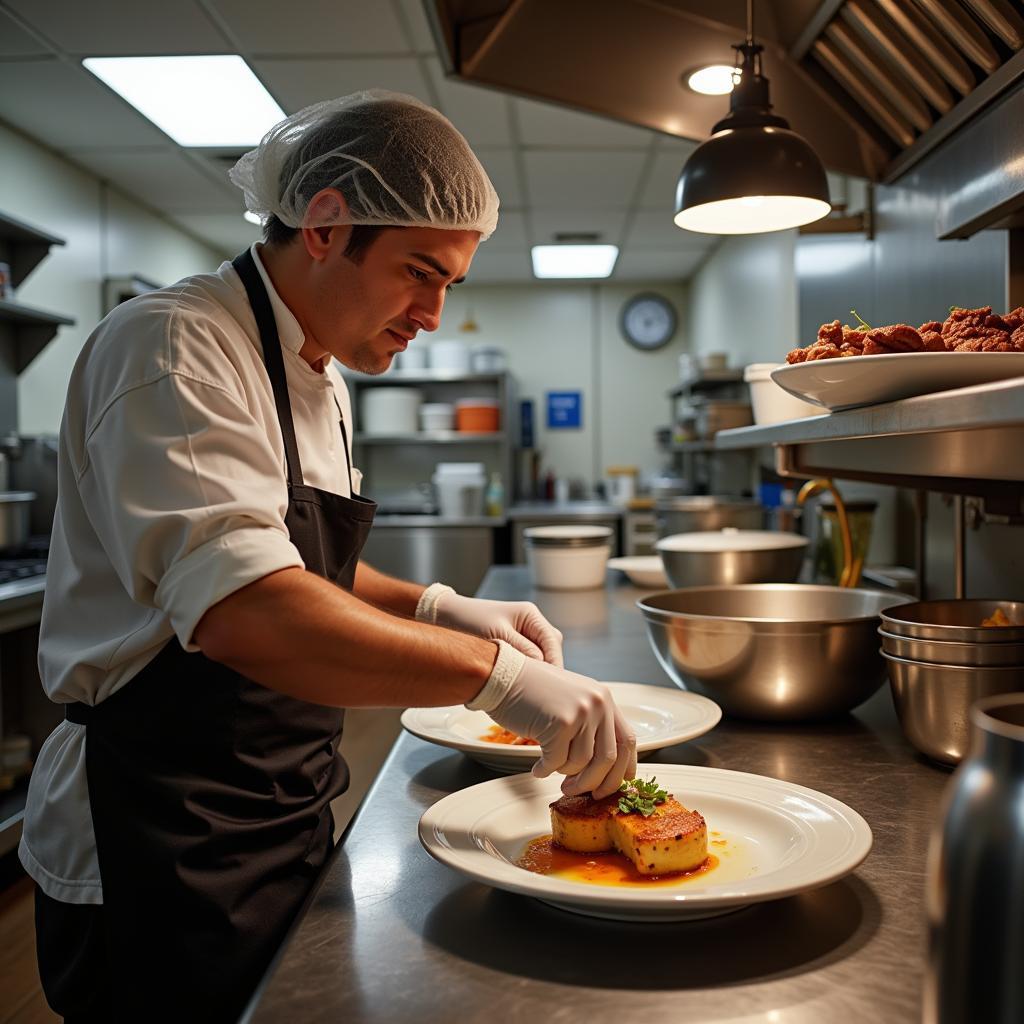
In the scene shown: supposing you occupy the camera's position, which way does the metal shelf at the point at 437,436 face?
facing the viewer

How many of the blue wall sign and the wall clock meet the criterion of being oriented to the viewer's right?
0

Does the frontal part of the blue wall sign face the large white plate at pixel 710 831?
yes

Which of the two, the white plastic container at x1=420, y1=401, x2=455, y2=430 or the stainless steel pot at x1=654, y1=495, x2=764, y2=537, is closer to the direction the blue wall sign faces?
the stainless steel pot

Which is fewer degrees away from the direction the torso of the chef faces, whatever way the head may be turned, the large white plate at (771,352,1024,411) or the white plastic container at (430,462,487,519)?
the large white plate

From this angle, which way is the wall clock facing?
toward the camera

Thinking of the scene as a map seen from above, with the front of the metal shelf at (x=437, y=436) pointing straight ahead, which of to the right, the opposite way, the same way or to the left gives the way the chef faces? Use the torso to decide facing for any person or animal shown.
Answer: to the left

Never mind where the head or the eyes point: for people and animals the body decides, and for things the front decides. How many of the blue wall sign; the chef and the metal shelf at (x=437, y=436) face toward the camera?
2

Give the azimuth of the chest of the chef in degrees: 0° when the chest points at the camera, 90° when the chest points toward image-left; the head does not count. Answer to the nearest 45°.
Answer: approximately 270°

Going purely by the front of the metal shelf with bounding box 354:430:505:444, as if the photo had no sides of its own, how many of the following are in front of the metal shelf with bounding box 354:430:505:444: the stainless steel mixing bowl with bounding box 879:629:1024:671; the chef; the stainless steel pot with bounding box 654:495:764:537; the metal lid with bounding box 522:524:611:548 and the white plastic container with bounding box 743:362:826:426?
5

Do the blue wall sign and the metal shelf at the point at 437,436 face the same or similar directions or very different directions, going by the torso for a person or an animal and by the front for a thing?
same or similar directions

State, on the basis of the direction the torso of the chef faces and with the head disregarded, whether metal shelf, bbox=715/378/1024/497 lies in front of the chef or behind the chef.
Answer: in front

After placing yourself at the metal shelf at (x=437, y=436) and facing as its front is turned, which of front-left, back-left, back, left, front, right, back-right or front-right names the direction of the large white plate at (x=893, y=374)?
front

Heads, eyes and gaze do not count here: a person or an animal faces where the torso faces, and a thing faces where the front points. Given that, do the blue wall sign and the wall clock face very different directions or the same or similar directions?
same or similar directions

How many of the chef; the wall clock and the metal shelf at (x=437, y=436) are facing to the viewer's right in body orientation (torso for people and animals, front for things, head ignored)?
1

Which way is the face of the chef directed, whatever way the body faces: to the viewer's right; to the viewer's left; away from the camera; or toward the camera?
to the viewer's right

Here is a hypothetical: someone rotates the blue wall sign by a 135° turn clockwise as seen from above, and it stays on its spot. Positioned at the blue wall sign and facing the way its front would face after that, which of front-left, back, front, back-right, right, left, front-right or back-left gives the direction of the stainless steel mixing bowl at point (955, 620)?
back-left

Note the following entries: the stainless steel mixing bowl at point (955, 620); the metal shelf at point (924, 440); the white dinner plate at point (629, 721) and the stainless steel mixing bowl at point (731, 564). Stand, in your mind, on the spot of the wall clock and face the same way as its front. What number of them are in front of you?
4
